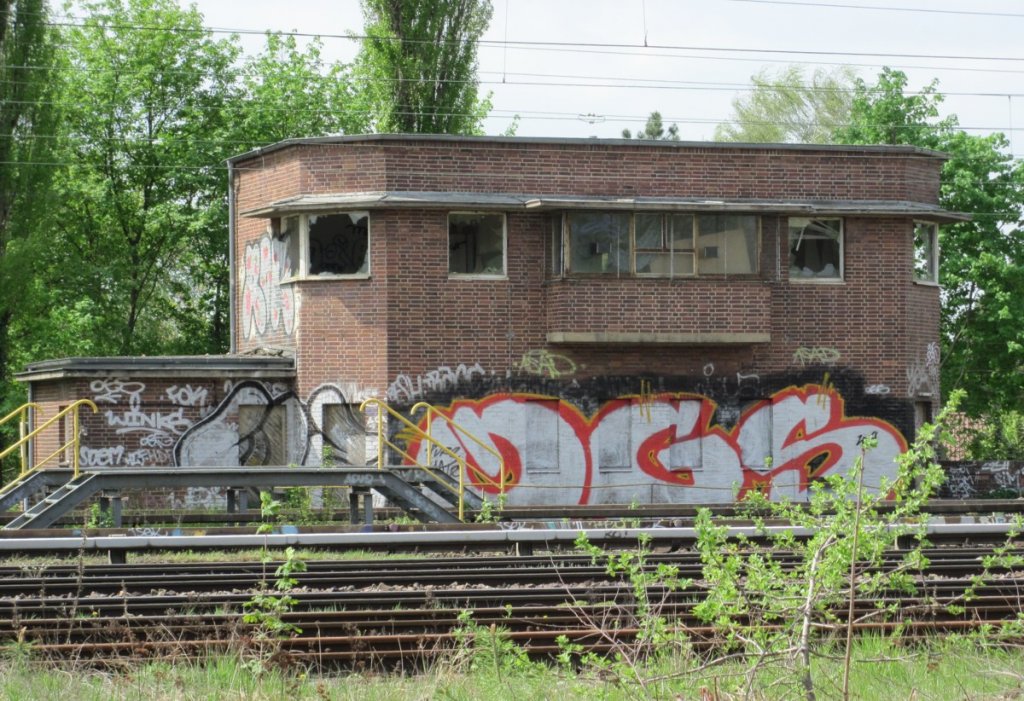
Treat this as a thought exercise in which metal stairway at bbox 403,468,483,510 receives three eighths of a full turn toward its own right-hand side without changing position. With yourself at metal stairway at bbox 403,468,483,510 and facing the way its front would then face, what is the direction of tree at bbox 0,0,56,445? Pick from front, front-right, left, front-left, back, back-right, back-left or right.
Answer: right

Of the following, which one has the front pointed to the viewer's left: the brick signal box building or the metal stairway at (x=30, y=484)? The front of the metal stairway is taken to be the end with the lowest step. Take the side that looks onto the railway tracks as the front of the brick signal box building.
the metal stairway

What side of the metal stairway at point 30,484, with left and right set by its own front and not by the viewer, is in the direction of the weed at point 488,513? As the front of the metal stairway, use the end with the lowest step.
back

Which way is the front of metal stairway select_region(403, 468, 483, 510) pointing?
to the viewer's right

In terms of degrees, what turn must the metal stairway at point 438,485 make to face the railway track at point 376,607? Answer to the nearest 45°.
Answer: approximately 90° to its right

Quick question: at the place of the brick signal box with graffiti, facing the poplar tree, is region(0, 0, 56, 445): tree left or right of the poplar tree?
left

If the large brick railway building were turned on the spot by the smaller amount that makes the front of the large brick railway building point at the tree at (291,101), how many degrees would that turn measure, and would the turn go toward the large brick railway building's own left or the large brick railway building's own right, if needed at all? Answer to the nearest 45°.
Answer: approximately 180°

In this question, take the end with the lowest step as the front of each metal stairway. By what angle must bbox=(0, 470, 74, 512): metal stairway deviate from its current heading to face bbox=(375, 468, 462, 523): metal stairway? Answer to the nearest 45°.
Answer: approximately 180°
